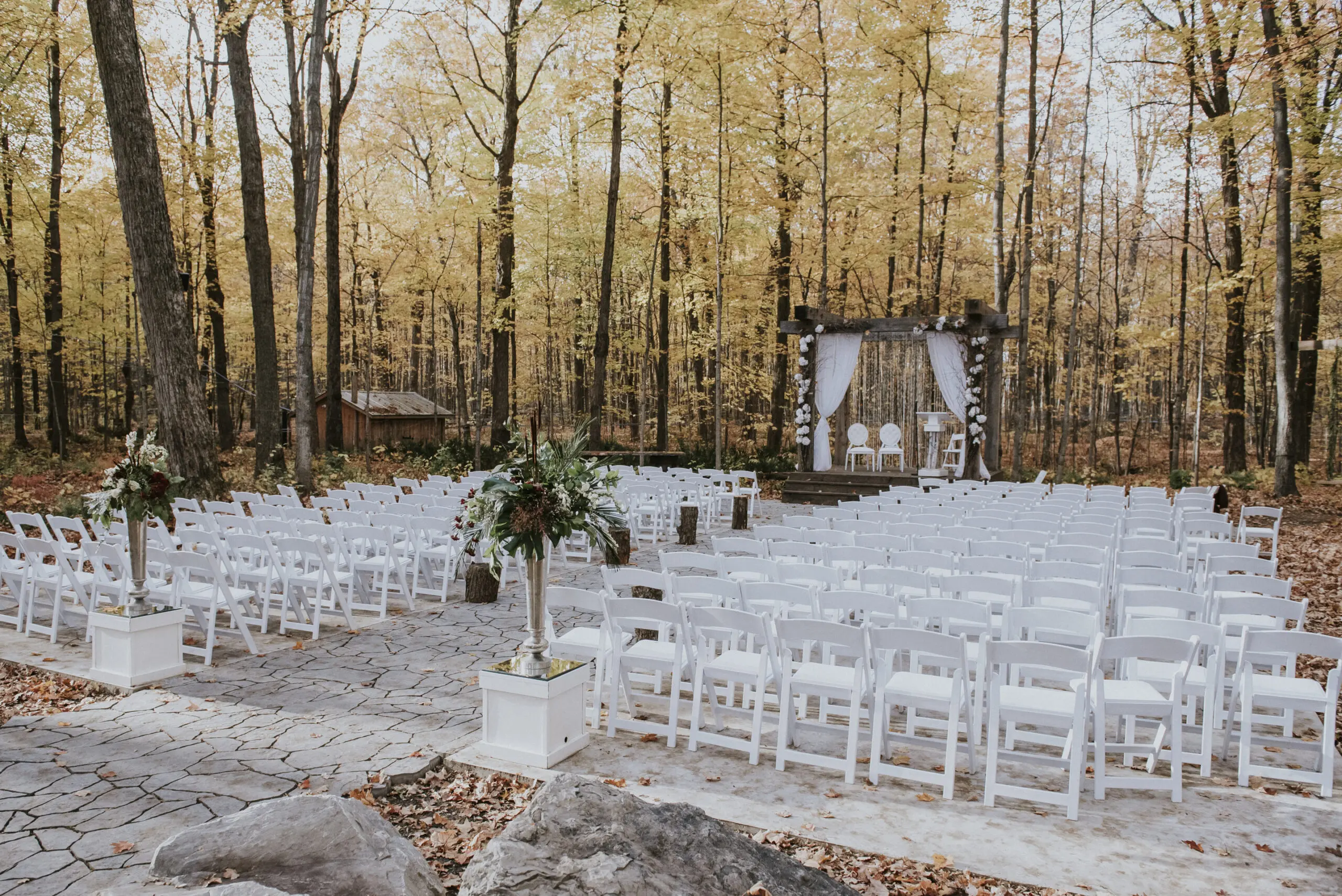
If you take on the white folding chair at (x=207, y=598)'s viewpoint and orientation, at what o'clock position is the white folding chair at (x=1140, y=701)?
the white folding chair at (x=1140, y=701) is roughly at 3 o'clock from the white folding chair at (x=207, y=598).

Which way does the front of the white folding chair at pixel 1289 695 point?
away from the camera

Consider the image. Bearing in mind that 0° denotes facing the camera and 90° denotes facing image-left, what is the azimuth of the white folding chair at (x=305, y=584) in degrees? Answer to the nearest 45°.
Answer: approximately 225°

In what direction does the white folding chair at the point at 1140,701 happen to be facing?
away from the camera

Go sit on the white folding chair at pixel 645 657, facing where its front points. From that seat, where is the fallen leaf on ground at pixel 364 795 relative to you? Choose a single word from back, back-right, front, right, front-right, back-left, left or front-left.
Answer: back

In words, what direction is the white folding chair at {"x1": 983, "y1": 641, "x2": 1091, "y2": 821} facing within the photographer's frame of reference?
facing away from the viewer

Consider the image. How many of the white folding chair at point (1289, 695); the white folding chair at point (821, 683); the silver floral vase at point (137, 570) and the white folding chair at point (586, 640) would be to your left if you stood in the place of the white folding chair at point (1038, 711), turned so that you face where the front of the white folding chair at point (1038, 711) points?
3

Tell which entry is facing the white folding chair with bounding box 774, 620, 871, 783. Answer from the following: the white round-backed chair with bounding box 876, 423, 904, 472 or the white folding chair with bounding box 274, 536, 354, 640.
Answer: the white round-backed chair with bounding box 876, 423, 904, 472

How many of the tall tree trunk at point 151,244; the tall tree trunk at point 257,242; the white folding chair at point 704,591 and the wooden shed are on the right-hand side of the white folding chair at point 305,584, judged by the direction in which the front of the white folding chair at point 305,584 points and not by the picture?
1

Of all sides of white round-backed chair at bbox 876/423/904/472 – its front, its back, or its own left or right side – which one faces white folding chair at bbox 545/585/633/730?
front

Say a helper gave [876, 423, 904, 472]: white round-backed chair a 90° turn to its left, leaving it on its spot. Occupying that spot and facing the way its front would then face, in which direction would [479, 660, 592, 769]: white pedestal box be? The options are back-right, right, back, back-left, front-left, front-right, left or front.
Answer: right

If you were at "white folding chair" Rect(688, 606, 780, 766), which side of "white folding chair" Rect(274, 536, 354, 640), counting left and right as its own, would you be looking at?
right

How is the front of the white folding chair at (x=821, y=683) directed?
away from the camera

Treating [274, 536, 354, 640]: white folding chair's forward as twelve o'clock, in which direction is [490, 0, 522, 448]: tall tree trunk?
The tall tree trunk is roughly at 11 o'clock from the white folding chair.

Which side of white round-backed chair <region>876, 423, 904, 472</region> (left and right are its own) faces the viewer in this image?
front

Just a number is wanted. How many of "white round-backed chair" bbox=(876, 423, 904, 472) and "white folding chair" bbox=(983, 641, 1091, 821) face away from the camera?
1

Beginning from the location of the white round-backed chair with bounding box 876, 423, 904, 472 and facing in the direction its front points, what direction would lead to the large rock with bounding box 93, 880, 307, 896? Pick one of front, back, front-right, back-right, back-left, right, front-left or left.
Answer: front
